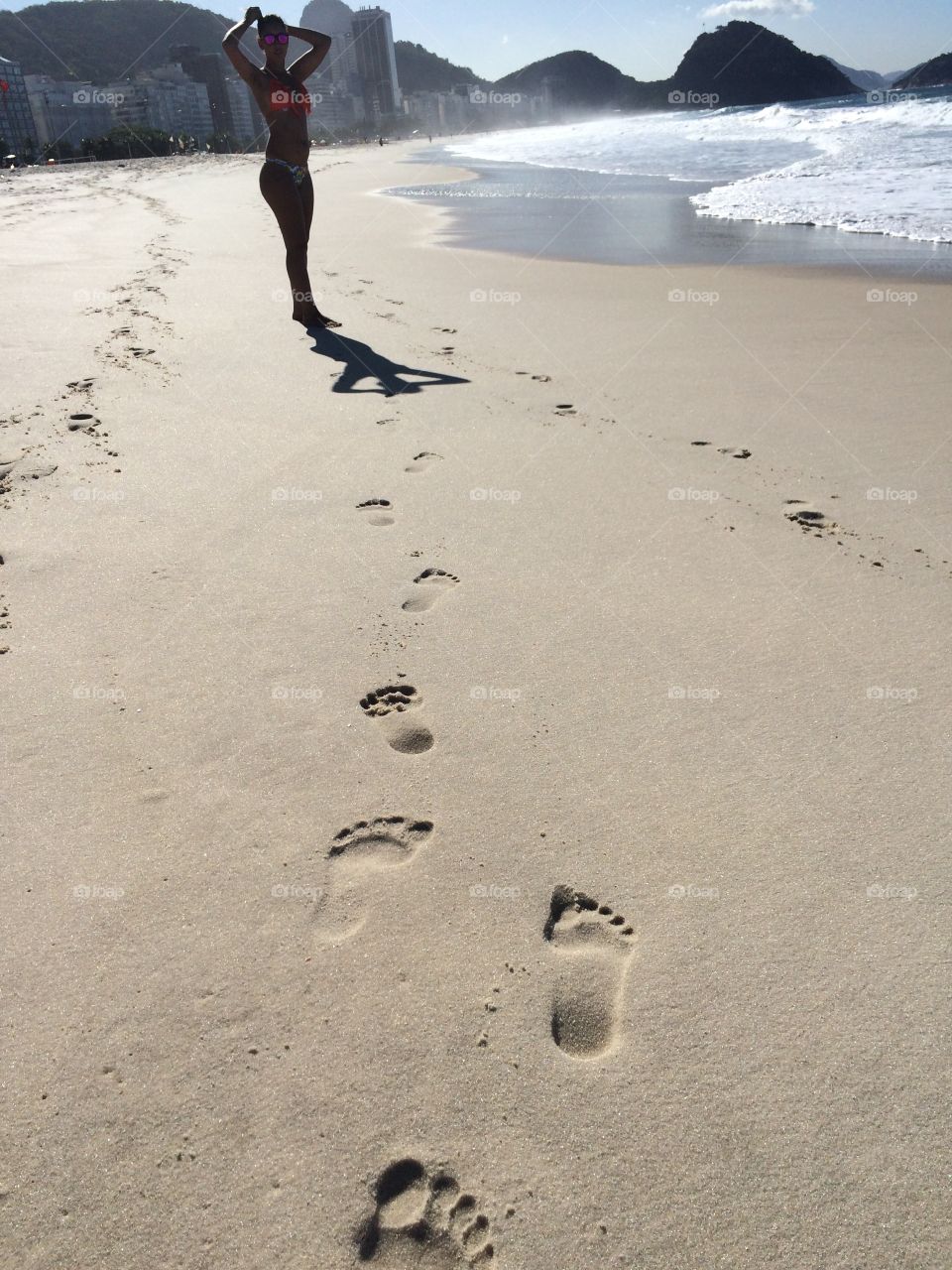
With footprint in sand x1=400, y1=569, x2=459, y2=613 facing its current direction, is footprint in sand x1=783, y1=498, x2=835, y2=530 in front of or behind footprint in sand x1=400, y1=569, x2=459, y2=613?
in front

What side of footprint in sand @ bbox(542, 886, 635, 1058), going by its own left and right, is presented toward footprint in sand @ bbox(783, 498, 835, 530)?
front

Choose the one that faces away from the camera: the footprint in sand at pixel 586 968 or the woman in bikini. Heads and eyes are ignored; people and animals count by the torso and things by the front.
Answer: the footprint in sand

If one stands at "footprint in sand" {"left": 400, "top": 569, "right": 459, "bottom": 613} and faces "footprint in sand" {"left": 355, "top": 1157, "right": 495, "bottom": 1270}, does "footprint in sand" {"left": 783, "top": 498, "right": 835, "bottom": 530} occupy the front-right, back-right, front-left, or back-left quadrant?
back-left

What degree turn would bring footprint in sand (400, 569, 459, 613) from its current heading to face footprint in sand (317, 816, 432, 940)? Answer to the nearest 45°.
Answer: approximately 135° to its right

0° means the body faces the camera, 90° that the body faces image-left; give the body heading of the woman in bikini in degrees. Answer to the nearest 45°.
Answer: approximately 315°

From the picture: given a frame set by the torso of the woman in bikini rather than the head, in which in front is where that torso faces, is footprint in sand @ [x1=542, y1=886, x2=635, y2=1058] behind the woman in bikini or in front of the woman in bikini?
in front

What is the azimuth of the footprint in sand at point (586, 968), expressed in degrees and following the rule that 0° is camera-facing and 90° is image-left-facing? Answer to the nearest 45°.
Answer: approximately 180°

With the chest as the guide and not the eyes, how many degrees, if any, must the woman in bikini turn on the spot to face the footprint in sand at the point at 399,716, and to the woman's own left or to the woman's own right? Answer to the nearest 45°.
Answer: approximately 45° to the woman's own right

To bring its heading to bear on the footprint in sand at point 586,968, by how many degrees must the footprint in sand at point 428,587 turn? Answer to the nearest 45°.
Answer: approximately 135° to its right

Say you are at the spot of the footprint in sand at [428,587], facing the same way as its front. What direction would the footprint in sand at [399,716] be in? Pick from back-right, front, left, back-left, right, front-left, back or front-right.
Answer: back-right

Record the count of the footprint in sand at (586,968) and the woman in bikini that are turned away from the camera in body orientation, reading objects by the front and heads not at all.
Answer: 1

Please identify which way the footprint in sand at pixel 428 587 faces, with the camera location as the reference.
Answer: facing away from the viewer and to the right of the viewer
